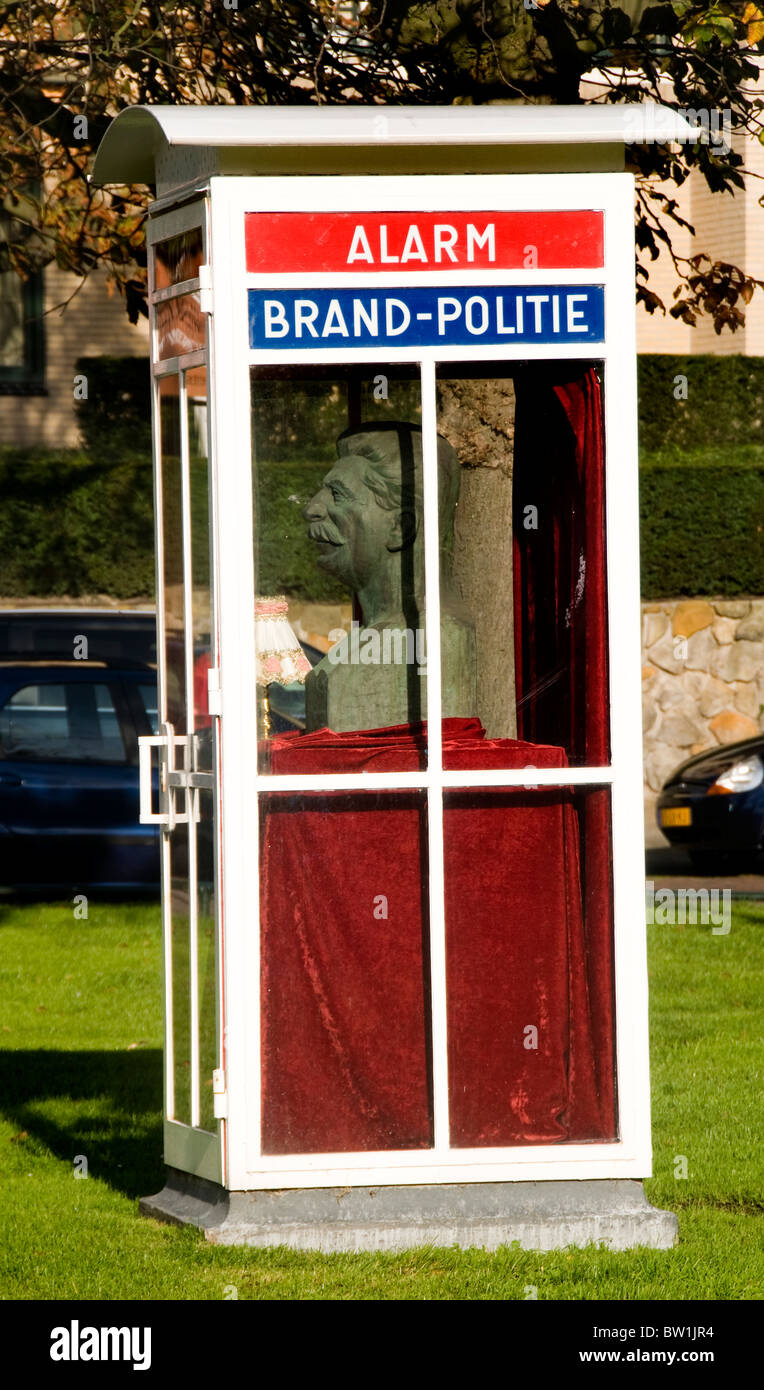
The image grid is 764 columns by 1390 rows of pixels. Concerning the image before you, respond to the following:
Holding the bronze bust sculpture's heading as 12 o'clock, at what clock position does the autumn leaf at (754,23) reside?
The autumn leaf is roughly at 4 o'clock from the bronze bust sculpture.

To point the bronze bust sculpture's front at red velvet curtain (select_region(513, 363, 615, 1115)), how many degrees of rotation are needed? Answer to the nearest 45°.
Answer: approximately 180°

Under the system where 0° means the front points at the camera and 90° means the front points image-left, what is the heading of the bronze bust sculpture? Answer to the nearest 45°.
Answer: approximately 90°
